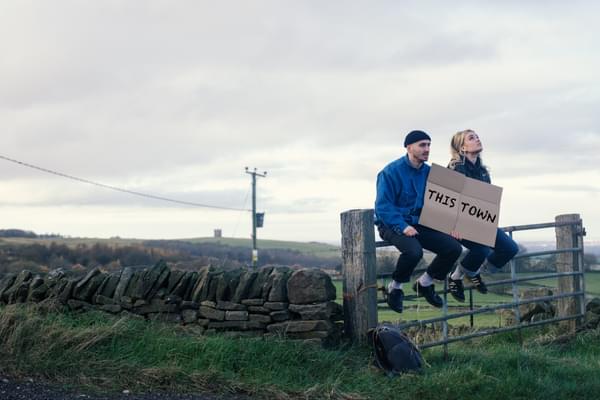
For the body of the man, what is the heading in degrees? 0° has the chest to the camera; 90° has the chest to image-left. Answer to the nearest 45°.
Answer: approximately 315°

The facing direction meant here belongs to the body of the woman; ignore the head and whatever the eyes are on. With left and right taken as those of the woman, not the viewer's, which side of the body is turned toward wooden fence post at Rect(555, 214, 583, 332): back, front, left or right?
left

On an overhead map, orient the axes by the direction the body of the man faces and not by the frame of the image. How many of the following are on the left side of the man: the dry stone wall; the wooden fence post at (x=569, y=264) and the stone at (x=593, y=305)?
2

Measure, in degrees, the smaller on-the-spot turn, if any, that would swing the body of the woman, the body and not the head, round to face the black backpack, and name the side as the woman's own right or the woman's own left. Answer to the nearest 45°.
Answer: approximately 90° to the woman's own right

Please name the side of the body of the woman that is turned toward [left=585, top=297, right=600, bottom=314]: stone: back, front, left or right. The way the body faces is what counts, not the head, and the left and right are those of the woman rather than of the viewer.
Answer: left

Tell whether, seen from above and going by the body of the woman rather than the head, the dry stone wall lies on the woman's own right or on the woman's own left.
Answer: on the woman's own right
